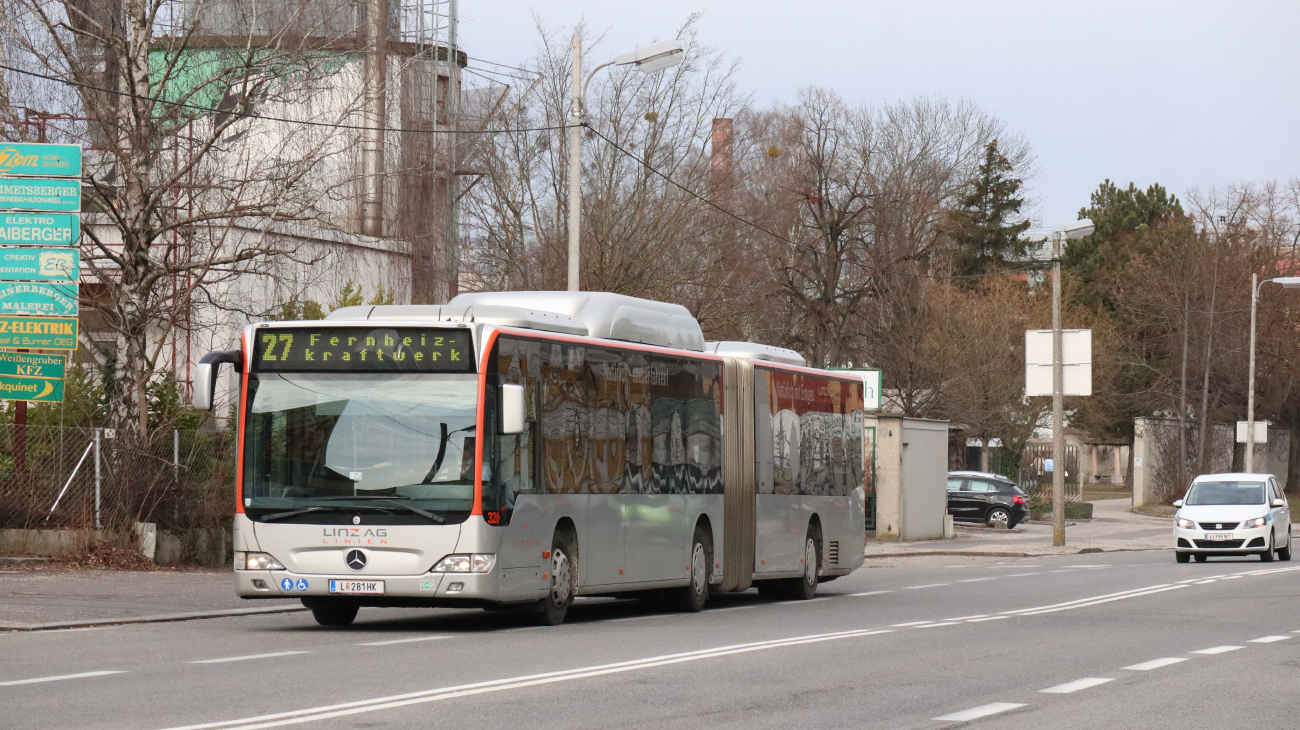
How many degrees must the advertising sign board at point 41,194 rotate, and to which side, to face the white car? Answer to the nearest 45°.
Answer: approximately 90° to its left

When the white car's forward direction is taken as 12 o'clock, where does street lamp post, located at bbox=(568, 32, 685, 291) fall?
The street lamp post is roughly at 1 o'clock from the white car.

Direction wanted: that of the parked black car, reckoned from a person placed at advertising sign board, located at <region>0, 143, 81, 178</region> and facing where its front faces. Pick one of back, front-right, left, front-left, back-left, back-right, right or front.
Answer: back-left

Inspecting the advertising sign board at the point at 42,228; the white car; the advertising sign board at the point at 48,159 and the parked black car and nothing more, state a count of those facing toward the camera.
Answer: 3

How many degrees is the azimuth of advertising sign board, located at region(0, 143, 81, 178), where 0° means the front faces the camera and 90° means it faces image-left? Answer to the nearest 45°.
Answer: approximately 0°
